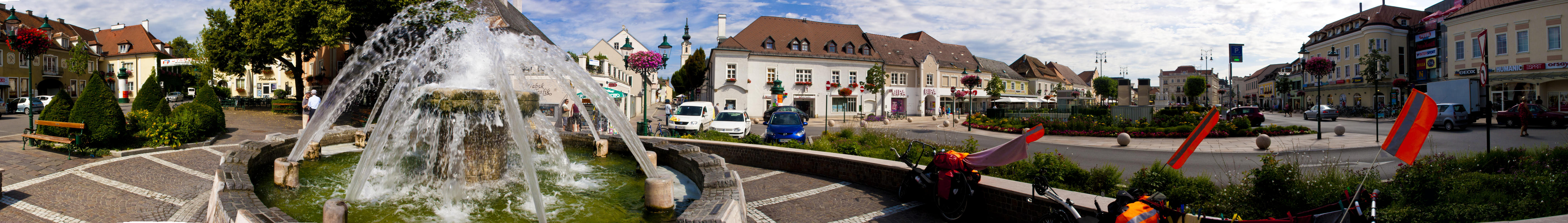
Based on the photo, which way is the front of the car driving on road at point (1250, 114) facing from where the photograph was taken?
facing to the left of the viewer

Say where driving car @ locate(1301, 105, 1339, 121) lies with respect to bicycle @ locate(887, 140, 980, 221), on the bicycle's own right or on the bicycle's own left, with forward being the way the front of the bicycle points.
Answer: on the bicycle's own right

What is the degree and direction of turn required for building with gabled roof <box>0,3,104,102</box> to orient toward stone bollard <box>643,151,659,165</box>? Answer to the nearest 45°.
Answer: approximately 45° to its right

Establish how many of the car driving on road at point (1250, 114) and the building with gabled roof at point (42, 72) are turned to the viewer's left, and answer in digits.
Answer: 1

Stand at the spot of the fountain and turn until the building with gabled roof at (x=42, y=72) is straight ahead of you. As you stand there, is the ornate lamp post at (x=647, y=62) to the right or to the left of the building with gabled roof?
right

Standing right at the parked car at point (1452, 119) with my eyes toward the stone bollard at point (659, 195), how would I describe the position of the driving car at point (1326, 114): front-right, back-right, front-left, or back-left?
back-right

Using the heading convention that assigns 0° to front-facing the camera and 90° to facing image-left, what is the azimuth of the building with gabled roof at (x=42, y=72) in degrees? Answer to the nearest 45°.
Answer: approximately 315°

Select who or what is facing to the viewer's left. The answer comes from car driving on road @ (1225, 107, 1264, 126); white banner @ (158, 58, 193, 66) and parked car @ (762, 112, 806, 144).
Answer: car driving on road @ (1225, 107, 1264, 126)

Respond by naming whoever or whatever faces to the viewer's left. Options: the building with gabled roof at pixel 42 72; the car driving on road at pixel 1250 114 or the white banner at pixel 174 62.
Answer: the car driving on road
